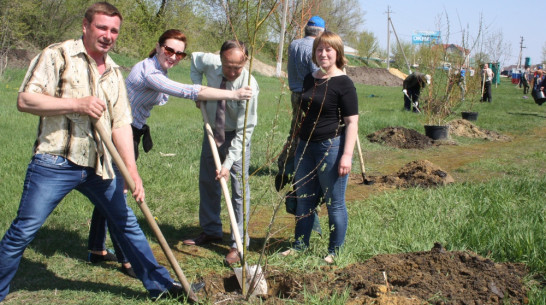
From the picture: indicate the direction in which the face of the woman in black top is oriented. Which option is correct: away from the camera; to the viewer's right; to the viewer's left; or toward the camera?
toward the camera

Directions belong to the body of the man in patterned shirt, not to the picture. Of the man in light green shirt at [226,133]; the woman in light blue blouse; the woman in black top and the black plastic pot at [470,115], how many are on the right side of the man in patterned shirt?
0

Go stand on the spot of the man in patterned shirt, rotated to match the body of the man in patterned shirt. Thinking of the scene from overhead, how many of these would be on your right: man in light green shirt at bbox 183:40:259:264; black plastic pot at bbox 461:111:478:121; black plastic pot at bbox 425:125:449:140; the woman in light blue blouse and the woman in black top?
0

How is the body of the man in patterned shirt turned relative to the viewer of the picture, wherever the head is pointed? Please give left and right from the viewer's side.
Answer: facing the viewer and to the right of the viewer

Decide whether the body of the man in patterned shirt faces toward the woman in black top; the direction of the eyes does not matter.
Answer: no

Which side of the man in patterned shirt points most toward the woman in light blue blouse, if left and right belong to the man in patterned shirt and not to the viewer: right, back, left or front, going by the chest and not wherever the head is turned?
left

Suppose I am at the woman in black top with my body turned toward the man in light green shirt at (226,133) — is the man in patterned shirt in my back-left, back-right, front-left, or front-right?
front-left

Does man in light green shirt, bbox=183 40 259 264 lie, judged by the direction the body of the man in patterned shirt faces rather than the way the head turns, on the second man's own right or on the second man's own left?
on the second man's own left

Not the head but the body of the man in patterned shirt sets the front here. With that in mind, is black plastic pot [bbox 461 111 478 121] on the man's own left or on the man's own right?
on the man's own left

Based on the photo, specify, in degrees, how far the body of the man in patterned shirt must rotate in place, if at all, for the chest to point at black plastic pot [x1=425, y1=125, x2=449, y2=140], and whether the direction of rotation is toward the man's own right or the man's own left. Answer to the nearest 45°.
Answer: approximately 90° to the man's own left

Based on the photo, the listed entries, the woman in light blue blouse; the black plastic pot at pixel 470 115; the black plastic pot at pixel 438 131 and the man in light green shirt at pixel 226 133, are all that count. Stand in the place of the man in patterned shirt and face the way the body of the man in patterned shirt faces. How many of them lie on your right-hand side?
0

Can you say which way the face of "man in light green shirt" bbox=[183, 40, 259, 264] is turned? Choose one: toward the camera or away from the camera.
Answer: toward the camera
